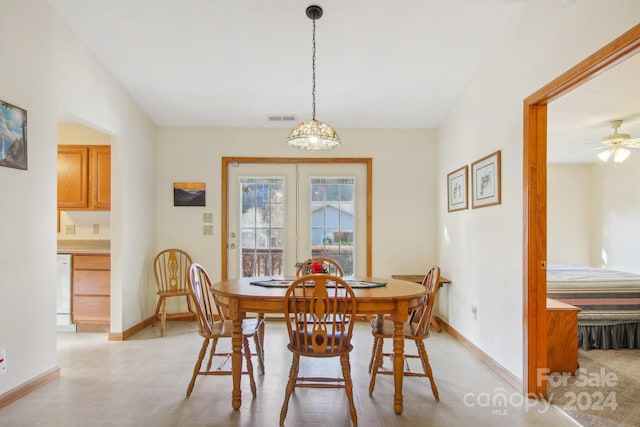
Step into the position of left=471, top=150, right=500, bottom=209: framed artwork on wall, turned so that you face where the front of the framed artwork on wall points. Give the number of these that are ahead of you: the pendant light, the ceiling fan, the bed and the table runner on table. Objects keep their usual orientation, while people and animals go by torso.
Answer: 2

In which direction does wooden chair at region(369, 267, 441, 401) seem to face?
to the viewer's left

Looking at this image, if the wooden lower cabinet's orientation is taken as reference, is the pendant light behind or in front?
in front

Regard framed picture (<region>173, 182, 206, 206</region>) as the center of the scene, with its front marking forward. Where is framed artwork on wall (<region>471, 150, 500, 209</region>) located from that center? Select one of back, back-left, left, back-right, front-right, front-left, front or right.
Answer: front-left

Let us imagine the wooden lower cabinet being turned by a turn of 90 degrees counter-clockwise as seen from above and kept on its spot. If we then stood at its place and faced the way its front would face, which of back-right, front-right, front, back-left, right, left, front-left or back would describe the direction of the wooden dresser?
front-right

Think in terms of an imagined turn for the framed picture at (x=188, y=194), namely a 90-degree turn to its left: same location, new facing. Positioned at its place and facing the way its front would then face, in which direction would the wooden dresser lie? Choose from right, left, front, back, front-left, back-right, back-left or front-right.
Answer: front-right

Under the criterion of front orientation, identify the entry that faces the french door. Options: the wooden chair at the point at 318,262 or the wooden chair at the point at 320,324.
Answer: the wooden chair at the point at 320,324

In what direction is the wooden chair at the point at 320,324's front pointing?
away from the camera
